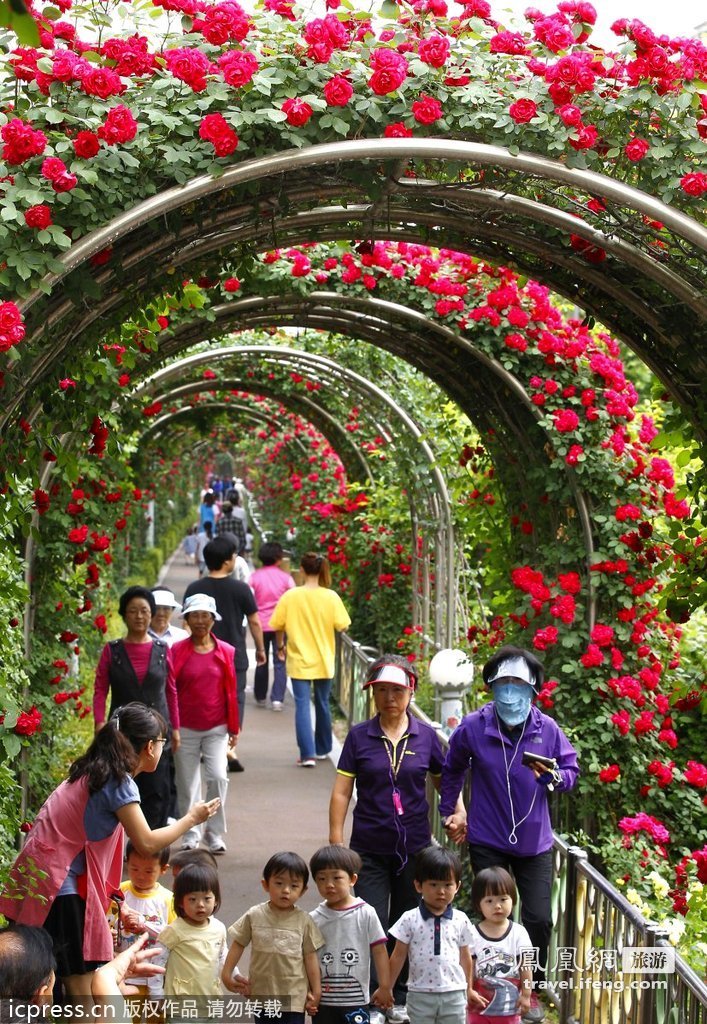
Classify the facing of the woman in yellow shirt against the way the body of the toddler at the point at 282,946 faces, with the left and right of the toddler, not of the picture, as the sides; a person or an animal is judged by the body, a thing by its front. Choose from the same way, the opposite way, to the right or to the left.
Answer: the opposite way

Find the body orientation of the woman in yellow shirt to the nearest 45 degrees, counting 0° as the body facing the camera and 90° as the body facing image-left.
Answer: approximately 180°

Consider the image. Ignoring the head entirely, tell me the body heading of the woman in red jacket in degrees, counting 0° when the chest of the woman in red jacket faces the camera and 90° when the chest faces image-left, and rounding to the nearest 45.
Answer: approximately 0°
